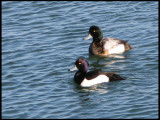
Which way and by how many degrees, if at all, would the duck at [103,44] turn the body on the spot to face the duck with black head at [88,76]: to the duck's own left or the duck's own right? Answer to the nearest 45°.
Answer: approximately 90° to the duck's own left

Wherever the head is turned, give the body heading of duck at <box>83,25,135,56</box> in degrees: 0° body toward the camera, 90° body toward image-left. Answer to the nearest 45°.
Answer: approximately 90°

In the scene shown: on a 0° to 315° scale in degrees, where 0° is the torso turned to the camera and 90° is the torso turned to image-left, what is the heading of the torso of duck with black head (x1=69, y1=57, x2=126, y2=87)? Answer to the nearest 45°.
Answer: approximately 90°

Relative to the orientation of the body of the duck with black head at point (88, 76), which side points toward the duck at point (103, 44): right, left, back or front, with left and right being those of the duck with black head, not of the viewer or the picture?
right

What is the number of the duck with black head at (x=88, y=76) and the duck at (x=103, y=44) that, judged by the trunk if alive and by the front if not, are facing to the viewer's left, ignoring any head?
2
